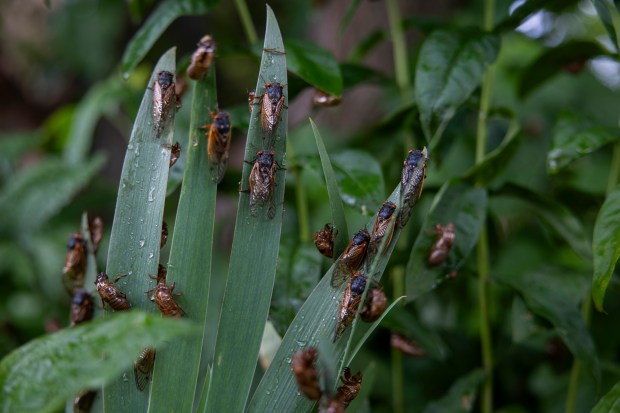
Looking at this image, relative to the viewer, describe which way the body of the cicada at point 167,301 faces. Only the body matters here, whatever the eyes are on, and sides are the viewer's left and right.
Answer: facing away from the viewer

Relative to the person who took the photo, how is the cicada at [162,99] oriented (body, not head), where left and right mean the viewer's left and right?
facing away from the viewer

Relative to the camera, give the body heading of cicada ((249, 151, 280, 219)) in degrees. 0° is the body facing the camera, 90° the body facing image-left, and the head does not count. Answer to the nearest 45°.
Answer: approximately 180°

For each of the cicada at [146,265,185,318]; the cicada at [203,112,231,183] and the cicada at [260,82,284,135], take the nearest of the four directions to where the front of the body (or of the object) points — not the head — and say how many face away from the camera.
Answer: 3

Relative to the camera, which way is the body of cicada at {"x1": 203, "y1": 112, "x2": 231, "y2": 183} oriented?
away from the camera

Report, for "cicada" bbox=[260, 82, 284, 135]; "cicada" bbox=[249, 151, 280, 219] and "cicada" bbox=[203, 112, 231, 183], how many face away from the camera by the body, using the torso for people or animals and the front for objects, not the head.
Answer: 3

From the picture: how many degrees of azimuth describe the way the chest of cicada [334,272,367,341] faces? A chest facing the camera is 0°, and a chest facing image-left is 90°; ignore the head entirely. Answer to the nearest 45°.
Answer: approximately 225°

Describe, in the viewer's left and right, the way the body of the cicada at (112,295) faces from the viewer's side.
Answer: facing away from the viewer and to the left of the viewer

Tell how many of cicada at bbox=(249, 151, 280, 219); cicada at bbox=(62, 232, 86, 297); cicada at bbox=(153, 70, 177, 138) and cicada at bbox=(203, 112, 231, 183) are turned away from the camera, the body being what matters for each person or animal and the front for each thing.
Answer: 4
